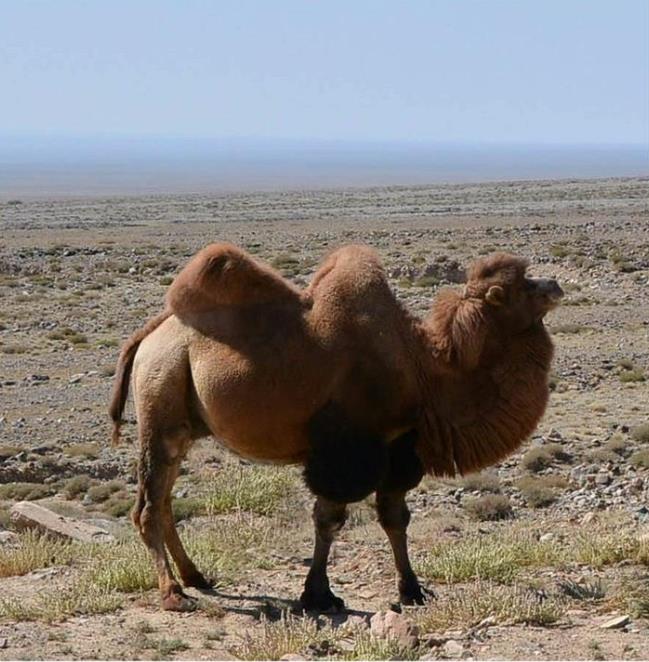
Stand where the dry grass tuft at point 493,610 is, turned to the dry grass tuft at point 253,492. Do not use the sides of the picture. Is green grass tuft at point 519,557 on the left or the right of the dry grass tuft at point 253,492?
right

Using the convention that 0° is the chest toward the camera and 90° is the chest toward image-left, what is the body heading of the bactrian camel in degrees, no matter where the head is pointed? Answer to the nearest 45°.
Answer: approximately 270°

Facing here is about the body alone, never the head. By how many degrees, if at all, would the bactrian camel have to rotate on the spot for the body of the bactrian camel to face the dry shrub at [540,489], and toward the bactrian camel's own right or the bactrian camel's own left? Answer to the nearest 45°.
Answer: approximately 45° to the bactrian camel's own left

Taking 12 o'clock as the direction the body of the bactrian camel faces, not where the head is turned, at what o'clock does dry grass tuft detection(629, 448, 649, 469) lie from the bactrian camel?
The dry grass tuft is roughly at 10 o'clock from the bactrian camel.

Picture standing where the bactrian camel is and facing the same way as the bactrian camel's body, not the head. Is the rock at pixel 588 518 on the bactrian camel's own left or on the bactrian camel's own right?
on the bactrian camel's own left

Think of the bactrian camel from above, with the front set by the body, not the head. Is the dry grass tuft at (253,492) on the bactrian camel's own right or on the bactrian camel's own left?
on the bactrian camel's own left

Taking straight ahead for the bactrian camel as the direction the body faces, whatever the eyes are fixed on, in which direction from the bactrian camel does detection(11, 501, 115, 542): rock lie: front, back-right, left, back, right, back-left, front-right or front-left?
back-left

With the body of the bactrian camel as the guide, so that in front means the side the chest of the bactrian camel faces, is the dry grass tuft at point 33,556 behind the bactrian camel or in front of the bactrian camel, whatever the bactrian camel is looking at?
behind

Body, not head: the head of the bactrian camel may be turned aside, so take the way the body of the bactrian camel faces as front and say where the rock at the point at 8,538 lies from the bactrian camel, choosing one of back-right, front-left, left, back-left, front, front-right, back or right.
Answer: back-left

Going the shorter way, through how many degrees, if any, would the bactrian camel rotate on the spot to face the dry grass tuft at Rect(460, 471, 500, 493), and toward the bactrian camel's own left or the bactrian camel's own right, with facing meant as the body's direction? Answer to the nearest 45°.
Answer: approximately 90° to the bactrian camel's own left

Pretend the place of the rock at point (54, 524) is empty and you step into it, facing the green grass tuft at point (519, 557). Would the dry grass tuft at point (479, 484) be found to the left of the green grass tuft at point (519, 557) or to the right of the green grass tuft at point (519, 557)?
left

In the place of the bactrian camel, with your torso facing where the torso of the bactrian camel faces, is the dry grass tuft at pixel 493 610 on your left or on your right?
on your right
